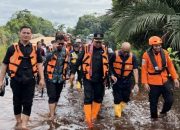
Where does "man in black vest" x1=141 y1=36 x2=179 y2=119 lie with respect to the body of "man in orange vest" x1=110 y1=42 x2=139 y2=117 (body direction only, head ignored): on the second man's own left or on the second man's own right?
on the second man's own left

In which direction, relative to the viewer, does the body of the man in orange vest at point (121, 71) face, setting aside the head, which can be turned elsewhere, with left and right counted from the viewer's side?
facing the viewer

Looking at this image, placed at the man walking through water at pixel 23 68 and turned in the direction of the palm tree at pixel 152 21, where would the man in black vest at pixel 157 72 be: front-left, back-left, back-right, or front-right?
front-right

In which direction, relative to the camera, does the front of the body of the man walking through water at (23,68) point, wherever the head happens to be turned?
toward the camera

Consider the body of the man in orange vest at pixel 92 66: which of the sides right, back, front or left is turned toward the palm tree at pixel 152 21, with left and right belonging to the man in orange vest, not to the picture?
back

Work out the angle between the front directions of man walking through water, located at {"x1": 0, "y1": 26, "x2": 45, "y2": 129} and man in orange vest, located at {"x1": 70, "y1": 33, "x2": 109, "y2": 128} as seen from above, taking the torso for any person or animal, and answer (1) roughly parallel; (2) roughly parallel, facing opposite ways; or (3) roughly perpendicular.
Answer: roughly parallel

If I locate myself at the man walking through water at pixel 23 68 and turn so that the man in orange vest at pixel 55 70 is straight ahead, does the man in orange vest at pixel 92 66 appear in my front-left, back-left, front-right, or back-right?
front-right

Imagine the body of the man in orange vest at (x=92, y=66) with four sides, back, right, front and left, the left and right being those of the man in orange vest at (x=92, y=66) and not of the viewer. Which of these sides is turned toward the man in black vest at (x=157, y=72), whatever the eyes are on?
left

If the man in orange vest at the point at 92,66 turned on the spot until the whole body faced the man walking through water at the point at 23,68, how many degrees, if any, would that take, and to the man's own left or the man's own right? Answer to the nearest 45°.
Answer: approximately 45° to the man's own right

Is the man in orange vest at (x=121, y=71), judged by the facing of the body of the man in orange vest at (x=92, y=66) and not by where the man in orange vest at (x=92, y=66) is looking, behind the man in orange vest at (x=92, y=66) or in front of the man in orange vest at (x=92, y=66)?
behind

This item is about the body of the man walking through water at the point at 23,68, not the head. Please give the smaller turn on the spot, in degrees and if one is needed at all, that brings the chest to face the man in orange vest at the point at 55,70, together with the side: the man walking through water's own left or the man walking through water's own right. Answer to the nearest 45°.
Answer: approximately 135° to the man walking through water's own left
